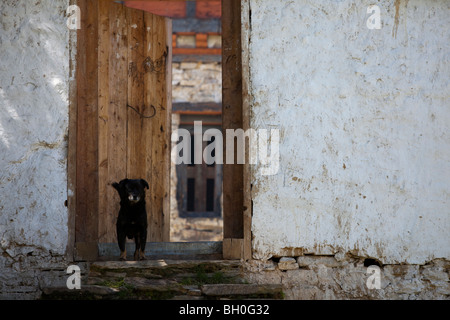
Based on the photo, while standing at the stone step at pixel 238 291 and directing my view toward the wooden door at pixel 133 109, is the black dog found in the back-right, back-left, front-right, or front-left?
front-left

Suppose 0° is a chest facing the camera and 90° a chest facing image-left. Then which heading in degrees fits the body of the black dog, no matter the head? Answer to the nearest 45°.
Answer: approximately 0°

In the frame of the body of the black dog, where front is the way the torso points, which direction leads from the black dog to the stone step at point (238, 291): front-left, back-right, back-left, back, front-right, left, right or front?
front-left

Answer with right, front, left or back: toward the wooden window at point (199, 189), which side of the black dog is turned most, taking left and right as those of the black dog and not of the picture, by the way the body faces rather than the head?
back
